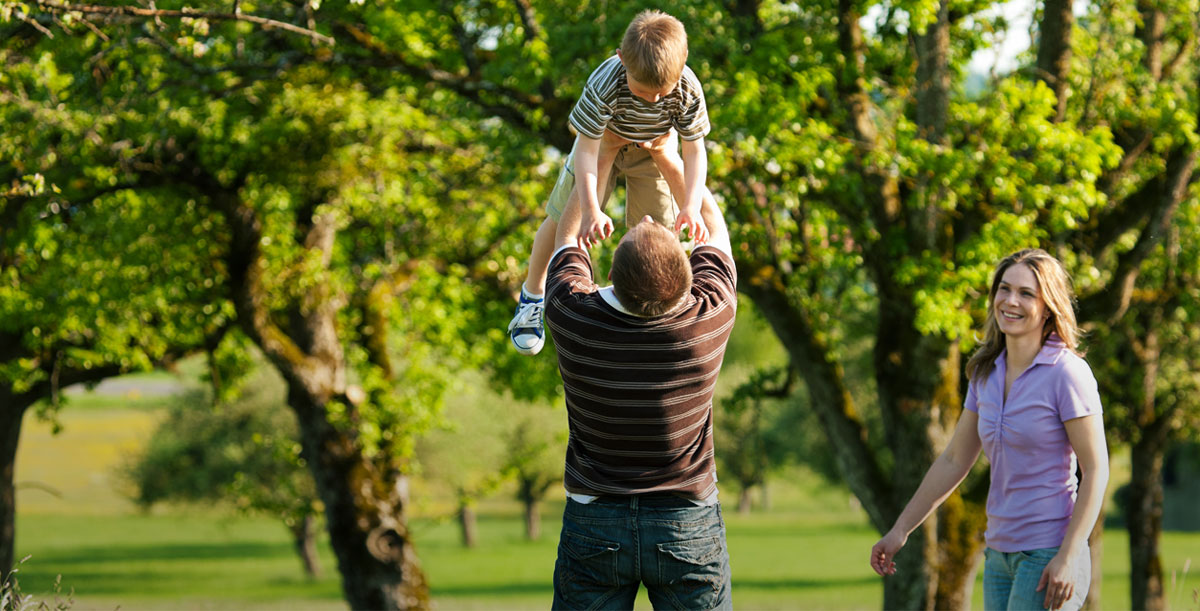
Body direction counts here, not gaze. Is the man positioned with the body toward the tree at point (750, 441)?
yes

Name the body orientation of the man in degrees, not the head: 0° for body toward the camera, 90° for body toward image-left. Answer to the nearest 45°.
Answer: approximately 180°

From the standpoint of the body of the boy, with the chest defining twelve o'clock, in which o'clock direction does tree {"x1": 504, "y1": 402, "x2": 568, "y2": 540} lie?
The tree is roughly at 6 o'clock from the boy.

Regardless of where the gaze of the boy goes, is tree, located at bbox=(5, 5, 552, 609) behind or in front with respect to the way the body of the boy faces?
behind

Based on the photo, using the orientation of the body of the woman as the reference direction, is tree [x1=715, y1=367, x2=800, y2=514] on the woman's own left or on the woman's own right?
on the woman's own right

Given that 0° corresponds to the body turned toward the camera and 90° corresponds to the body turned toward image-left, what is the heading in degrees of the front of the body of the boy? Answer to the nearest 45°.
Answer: approximately 0°

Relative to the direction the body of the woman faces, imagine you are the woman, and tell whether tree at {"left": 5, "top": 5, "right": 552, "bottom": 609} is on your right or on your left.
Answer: on your right

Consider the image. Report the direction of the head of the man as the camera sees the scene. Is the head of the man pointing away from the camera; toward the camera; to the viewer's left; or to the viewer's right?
away from the camera

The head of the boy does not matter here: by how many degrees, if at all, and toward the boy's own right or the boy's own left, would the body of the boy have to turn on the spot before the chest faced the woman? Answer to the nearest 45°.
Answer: approximately 90° to the boy's own left
